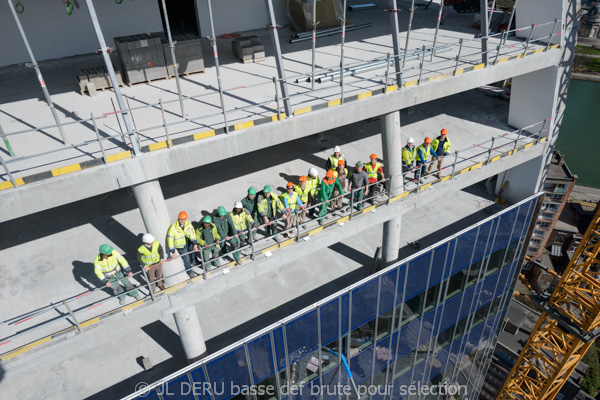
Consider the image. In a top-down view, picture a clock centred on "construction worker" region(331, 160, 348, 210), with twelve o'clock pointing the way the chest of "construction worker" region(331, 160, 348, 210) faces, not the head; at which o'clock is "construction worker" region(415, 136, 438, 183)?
"construction worker" region(415, 136, 438, 183) is roughly at 8 o'clock from "construction worker" region(331, 160, 348, 210).

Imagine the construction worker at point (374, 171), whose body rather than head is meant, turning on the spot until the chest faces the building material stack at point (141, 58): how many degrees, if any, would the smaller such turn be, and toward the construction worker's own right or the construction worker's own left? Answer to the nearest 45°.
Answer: approximately 90° to the construction worker's own right

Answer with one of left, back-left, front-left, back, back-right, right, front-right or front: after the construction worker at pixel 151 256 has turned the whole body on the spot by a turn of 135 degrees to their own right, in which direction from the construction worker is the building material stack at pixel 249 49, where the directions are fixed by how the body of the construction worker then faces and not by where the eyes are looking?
right

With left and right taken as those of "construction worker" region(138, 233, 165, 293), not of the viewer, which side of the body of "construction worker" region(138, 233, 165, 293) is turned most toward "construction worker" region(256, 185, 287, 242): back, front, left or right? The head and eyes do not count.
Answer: left

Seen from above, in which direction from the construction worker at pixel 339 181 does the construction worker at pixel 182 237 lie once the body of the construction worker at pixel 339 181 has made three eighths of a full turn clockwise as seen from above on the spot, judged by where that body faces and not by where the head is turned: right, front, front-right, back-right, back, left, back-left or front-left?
left

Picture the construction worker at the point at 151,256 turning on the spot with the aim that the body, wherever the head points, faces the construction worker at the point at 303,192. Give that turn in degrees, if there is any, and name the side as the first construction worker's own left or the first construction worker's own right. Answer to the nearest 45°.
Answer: approximately 90° to the first construction worker's own left

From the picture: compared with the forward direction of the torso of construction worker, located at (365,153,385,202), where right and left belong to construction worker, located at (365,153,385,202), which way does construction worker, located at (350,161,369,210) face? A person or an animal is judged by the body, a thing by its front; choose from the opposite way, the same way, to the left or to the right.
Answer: the same way

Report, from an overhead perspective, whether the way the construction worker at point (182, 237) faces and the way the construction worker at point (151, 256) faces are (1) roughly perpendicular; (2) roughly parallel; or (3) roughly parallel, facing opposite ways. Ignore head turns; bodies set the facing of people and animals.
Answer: roughly parallel

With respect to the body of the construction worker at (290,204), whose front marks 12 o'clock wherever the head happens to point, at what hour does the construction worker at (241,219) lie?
the construction worker at (241,219) is roughly at 2 o'clock from the construction worker at (290,204).

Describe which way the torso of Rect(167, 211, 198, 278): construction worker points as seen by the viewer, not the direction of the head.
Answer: toward the camera

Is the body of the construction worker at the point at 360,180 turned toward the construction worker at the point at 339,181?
no

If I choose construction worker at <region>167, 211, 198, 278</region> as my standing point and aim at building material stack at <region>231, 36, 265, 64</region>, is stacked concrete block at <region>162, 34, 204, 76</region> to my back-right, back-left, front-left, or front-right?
front-left

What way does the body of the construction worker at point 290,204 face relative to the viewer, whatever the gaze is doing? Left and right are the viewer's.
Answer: facing the viewer

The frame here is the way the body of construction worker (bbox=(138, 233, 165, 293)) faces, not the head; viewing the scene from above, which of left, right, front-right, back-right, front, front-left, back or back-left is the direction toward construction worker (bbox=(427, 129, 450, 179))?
left

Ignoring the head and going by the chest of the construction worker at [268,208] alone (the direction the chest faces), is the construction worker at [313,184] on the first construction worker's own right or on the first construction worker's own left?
on the first construction worker's own left

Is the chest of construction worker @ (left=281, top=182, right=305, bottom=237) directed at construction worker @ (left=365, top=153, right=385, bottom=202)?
no

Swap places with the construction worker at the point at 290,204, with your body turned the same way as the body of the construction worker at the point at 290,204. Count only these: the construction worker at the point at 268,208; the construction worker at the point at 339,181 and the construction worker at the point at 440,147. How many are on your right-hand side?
1

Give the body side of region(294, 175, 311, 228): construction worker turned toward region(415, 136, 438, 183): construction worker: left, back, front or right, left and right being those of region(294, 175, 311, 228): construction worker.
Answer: left
